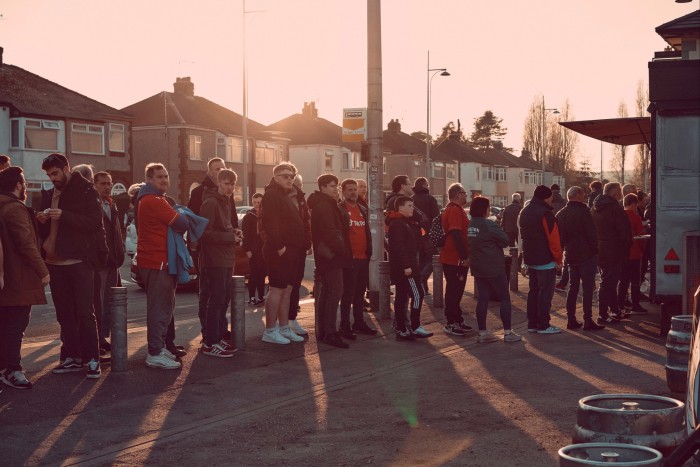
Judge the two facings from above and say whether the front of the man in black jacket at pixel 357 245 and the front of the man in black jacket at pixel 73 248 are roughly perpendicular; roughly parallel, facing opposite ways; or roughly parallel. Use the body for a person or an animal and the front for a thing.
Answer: roughly perpendicular

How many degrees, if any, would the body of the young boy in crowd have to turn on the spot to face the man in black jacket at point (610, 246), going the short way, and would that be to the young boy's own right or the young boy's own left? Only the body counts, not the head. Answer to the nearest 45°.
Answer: approximately 45° to the young boy's own left

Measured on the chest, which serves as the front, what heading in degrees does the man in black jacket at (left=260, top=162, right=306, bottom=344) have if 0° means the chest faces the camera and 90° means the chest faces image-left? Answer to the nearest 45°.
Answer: approximately 315°

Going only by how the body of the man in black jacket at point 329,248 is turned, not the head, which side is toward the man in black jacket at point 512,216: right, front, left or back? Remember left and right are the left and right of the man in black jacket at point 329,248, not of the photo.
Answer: left

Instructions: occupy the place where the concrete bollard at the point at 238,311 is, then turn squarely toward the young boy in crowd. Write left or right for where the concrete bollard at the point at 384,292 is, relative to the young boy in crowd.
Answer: left

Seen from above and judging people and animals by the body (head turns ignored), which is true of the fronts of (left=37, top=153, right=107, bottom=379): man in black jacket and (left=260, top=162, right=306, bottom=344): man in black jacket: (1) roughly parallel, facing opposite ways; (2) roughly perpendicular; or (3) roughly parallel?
roughly perpendicular

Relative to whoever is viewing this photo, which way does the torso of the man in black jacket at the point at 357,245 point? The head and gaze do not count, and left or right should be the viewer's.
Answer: facing the viewer and to the right of the viewer
